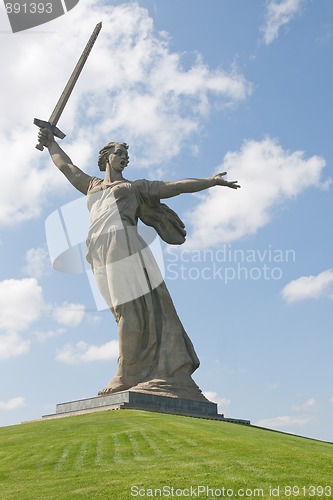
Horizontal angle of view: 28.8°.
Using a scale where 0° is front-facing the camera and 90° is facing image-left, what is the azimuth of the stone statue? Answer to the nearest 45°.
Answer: approximately 45°
